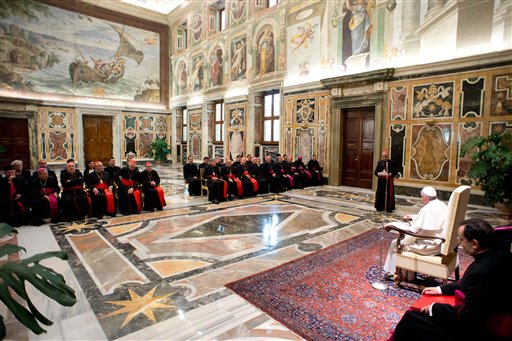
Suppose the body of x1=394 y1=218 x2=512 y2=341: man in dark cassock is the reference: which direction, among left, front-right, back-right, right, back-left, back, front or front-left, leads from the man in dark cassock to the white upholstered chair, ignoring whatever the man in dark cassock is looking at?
right

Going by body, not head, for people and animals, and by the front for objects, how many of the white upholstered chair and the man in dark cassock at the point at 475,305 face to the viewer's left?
2

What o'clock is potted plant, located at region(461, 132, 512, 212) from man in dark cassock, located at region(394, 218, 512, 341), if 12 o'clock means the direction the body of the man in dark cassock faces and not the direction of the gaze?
The potted plant is roughly at 3 o'clock from the man in dark cassock.

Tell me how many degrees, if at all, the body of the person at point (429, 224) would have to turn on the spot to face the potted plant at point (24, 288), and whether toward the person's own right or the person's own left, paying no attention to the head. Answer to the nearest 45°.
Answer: approximately 90° to the person's own left

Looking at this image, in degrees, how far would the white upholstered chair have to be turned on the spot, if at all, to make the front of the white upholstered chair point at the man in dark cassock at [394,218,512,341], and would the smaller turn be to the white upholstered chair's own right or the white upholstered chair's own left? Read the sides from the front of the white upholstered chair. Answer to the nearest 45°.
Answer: approximately 90° to the white upholstered chair's own left

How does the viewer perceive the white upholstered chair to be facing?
facing to the left of the viewer

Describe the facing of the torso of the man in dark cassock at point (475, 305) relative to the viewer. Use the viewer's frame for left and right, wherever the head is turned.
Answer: facing to the left of the viewer

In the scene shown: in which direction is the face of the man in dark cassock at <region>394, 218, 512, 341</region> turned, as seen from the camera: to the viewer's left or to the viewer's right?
to the viewer's left

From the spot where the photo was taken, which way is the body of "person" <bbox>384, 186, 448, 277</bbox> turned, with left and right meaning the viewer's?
facing away from the viewer and to the left of the viewer
